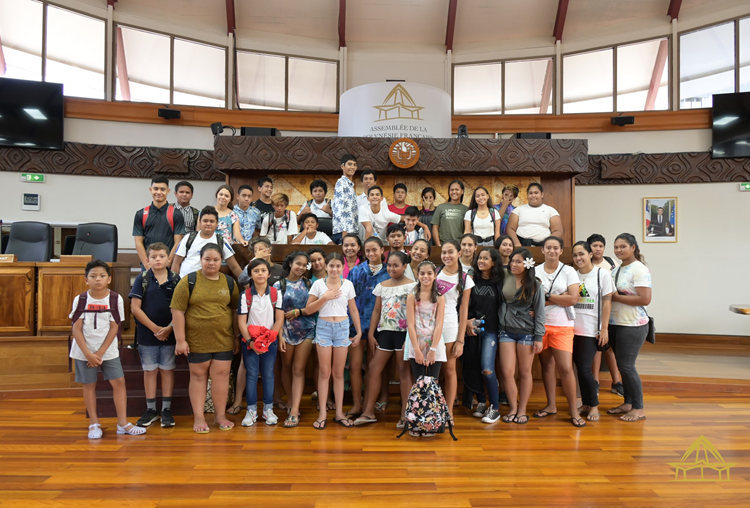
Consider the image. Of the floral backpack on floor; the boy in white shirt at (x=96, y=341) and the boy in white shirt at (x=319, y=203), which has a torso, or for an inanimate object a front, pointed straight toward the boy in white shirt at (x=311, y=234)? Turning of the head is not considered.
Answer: the boy in white shirt at (x=319, y=203)

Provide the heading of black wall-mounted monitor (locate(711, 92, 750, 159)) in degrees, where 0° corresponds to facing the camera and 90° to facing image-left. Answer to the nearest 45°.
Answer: approximately 45°

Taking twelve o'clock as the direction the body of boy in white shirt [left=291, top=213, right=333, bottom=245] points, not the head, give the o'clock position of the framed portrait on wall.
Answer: The framed portrait on wall is roughly at 8 o'clock from the boy in white shirt.

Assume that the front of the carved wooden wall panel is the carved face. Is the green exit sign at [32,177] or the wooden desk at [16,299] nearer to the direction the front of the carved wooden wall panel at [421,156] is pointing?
the wooden desk

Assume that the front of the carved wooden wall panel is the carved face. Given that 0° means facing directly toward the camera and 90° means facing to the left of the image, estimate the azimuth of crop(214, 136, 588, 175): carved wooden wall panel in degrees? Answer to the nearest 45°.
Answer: approximately 0°
